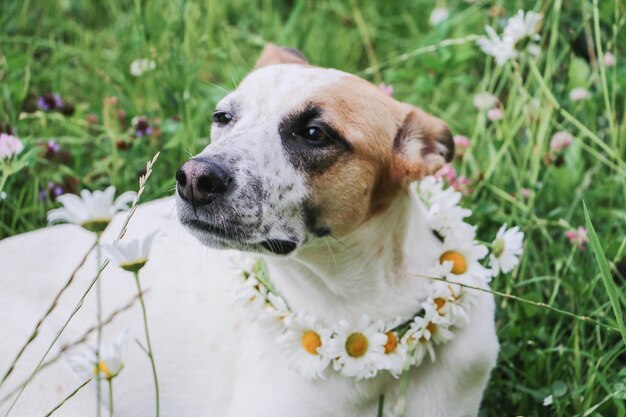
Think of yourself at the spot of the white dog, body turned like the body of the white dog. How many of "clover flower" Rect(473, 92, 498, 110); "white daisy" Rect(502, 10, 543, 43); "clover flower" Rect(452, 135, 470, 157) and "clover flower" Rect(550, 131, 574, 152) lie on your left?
4

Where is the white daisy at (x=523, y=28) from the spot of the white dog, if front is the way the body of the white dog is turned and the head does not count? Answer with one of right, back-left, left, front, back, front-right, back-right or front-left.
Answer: left

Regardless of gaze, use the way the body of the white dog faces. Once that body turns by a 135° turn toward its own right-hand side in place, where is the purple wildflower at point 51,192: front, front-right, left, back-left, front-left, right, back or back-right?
front-right

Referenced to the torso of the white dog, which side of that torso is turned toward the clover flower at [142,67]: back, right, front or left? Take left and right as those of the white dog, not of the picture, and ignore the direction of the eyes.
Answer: back

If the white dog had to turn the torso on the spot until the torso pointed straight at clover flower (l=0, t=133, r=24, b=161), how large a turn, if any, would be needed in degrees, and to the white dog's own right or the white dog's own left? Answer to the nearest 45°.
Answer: approximately 135° to the white dog's own right

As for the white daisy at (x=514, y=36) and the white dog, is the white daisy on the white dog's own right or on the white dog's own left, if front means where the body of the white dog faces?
on the white dog's own left

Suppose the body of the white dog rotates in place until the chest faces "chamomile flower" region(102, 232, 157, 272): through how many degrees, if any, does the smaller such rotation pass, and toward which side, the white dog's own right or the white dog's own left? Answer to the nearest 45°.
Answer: approximately 90° to the white dog's own right

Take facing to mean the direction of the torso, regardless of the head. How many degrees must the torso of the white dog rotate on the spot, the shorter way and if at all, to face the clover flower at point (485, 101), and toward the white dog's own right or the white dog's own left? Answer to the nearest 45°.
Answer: approximately 90° to the white dog's own left

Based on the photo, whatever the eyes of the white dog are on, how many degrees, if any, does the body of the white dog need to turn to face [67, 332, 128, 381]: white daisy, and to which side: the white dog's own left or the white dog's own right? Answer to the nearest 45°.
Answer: approximately 90° to the white dog's own right

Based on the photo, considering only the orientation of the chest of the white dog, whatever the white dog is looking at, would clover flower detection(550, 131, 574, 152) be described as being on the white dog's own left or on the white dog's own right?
on the white dog's own left

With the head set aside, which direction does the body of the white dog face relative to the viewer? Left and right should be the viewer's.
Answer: facing the viewer and to the right of the viewer

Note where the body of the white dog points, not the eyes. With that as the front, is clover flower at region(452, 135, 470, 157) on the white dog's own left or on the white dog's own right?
on the white dog's own left

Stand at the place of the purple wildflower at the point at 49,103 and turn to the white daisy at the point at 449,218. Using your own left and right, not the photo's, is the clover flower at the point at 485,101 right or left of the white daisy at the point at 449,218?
left
